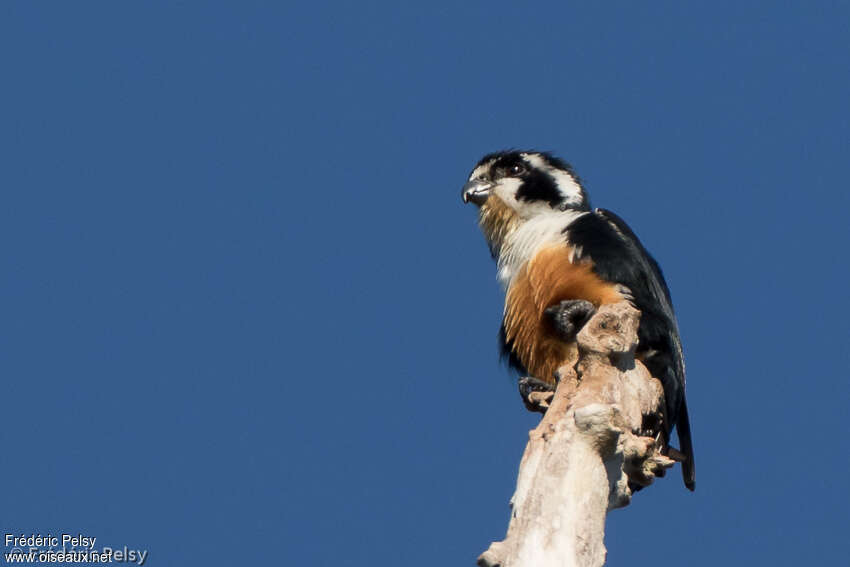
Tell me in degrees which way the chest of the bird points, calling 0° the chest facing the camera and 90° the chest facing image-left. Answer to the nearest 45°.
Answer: approximately 45°
